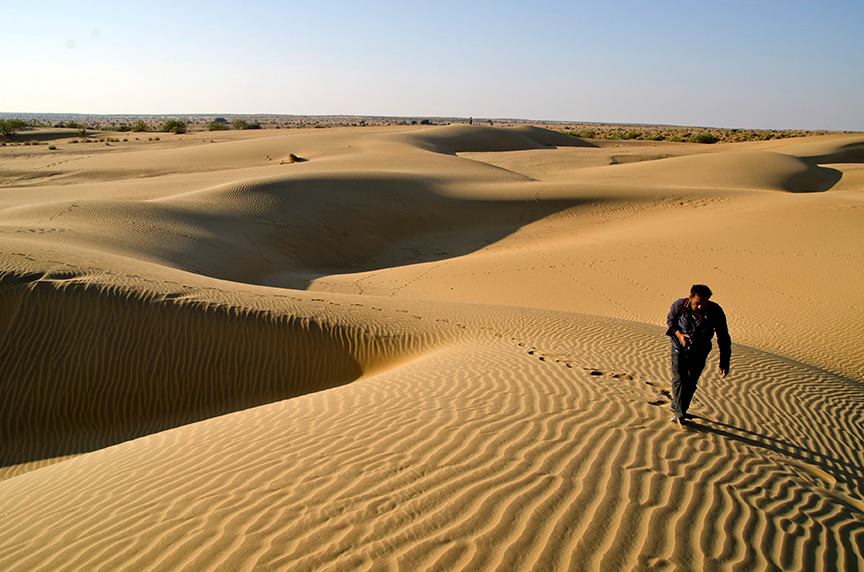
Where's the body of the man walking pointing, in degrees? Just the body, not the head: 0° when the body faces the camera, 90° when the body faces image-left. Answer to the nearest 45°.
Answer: approximately 0°
